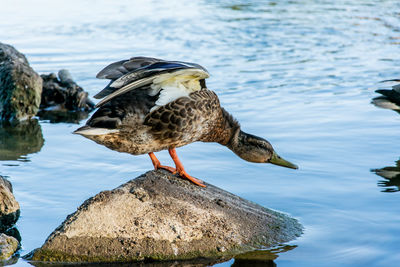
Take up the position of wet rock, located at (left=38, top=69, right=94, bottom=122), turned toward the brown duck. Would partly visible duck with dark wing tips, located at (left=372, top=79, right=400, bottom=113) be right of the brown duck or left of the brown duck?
left

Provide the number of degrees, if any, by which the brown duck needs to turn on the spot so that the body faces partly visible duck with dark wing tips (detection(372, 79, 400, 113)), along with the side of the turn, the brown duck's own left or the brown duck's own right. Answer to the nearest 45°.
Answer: approximately 45° to the brown duck's own left

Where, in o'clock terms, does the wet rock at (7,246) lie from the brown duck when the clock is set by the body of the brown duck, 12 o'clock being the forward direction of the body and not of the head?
The wet rock is roughly at 5 o'clock from the brown duck.

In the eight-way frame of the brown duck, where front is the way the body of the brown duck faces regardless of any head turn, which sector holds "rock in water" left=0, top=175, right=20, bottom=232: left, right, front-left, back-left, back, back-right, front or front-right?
back

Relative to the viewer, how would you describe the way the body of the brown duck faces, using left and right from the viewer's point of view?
facing to the right of the viewer

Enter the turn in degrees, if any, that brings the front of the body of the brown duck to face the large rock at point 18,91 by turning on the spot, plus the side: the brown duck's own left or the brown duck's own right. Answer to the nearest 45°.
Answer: approximately 135° to the brown duck's own left

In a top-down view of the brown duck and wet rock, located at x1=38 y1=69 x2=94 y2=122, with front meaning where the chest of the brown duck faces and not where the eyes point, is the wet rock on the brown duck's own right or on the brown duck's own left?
on the brown duck's own left
